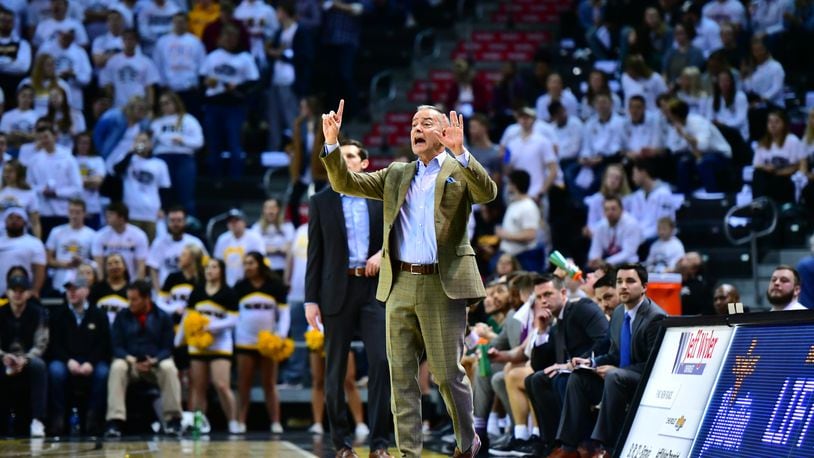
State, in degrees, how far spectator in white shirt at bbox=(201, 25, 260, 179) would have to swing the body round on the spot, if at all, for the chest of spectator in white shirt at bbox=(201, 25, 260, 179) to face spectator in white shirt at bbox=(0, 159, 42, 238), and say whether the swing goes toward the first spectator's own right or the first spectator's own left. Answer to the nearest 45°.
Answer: approximately 45° to the first spectator's own right

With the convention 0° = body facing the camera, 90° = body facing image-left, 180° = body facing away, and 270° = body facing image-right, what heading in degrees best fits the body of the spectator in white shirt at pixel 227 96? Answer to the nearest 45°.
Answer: approximately 0°

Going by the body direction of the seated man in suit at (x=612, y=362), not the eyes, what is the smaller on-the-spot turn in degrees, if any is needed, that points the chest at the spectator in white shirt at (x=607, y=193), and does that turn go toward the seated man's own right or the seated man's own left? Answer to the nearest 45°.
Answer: approximately 135° to the seated man's own right

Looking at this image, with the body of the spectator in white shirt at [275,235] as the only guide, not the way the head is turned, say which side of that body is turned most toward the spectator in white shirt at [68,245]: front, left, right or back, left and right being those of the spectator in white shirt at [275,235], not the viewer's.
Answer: right

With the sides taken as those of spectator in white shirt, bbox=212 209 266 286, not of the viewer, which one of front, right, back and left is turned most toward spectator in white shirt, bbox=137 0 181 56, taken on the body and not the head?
back
